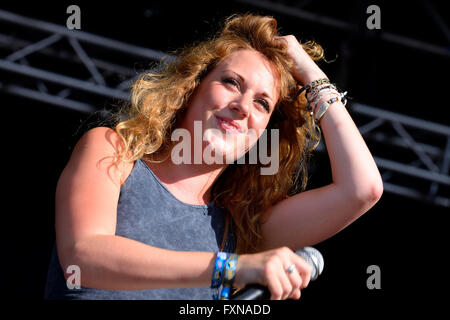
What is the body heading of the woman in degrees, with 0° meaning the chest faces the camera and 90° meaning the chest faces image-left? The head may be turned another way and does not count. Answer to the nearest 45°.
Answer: approximately 315°

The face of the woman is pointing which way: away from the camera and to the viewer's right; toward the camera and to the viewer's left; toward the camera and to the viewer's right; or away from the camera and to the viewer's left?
toward the camera and to the viewer's right

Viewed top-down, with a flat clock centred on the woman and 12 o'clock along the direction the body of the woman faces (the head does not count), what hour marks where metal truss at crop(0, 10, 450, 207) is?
The metal truss is roughly at 7 o'clock from the woman.

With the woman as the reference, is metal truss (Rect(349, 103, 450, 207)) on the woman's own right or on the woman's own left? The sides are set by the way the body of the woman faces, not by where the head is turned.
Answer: on the woman's own left
